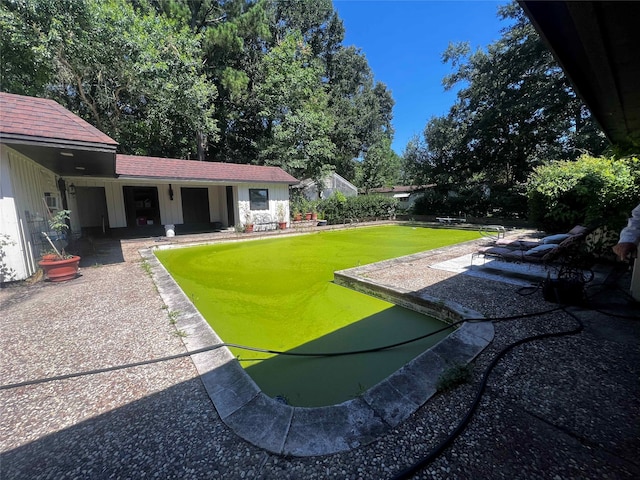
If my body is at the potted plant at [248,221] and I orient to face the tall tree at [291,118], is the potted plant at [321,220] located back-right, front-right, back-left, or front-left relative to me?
front-right

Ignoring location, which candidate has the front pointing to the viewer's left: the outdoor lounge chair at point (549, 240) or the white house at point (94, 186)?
the outdoor lounge chair

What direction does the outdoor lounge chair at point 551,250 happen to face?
to the viewer's left

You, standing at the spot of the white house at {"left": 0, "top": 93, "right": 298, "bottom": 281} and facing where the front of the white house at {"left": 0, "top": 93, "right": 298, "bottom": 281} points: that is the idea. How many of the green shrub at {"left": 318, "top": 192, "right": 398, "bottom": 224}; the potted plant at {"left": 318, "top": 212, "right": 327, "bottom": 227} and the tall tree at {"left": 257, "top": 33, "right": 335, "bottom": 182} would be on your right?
0

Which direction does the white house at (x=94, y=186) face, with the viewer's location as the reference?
facing the viewer and to the right of the viewer

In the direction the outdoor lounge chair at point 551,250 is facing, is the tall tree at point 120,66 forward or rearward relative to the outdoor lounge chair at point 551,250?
forward

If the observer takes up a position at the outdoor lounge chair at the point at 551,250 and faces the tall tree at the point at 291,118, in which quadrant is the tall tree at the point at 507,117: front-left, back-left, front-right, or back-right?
front-right

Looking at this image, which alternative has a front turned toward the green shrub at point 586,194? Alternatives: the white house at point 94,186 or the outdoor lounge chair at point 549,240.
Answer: the white house

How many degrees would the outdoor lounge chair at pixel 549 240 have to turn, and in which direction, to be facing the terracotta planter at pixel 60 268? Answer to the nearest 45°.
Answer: approximately 45° to its left

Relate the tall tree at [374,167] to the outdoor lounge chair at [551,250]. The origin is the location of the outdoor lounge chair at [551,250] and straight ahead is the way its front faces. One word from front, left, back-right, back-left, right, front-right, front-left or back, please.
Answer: front-right

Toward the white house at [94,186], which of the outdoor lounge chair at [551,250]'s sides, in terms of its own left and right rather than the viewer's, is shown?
front

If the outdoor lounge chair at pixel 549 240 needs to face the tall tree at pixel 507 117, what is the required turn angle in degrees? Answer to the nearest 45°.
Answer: approximately 90° to its right

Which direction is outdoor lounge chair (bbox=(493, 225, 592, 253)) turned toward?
to the viewer's left

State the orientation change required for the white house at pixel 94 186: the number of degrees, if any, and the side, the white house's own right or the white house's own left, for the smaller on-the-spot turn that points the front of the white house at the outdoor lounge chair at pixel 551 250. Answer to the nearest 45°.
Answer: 0° — it already faces it

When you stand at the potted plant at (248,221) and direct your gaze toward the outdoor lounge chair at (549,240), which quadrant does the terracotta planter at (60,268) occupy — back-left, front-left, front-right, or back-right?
front-right

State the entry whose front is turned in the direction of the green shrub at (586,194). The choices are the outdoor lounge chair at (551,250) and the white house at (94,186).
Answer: the white house
